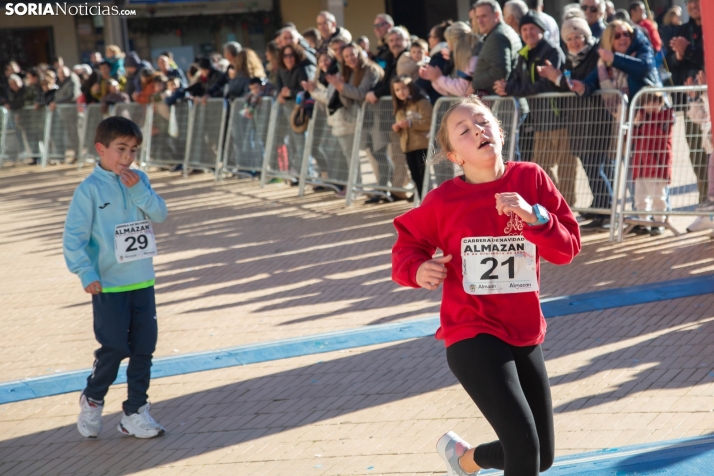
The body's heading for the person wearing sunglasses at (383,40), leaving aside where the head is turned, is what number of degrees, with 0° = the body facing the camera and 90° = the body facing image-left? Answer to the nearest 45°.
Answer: approximately 45°

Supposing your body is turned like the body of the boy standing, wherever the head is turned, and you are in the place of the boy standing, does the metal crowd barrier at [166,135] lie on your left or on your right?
on your left

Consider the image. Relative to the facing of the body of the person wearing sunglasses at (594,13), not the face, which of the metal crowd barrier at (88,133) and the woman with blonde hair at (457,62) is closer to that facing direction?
the woman with blonde hair

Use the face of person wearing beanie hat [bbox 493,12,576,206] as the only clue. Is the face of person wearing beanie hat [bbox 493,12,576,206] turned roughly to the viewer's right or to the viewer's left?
to the viewer's left

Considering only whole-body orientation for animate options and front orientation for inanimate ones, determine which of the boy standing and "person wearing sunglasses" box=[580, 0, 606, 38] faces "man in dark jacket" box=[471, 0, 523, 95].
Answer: the person wearing sunglasses

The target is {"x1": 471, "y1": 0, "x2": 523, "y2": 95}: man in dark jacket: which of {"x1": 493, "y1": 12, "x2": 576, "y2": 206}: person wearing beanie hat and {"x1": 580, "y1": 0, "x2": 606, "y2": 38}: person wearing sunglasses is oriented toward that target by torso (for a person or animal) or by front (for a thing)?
the person wearing sunglasses

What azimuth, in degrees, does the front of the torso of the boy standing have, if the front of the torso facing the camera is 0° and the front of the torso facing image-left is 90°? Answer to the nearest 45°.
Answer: approximately 315°

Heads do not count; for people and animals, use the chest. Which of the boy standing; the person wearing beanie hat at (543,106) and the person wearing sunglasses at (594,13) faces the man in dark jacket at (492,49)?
the person wearing sunglasses

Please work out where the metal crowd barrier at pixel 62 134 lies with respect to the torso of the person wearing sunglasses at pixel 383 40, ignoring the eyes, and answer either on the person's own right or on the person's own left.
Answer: on the person's own right

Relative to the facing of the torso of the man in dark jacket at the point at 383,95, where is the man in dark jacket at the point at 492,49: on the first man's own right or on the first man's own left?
on the first man's own left
